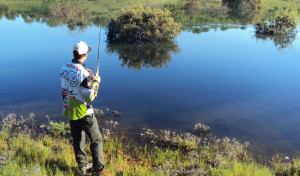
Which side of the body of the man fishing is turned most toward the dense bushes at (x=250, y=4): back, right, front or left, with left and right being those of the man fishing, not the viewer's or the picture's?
front

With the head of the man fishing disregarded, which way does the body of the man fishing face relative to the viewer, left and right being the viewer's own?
facing away from the viewer and to the right of the viewer

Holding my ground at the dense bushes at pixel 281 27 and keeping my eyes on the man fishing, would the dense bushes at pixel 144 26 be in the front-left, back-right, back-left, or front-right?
front-right

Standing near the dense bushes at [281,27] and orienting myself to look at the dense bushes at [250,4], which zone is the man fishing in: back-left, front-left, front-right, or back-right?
back-left

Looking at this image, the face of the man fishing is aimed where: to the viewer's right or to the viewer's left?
to the viewer's right

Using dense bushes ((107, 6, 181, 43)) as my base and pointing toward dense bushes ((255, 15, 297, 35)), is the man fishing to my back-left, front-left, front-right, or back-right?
back-right

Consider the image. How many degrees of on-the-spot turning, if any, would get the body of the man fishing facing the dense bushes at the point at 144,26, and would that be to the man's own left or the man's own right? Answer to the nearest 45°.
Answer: approximately 45° to the man's own left

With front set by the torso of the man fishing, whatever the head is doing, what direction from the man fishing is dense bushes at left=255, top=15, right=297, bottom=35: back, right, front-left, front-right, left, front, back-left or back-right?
front
